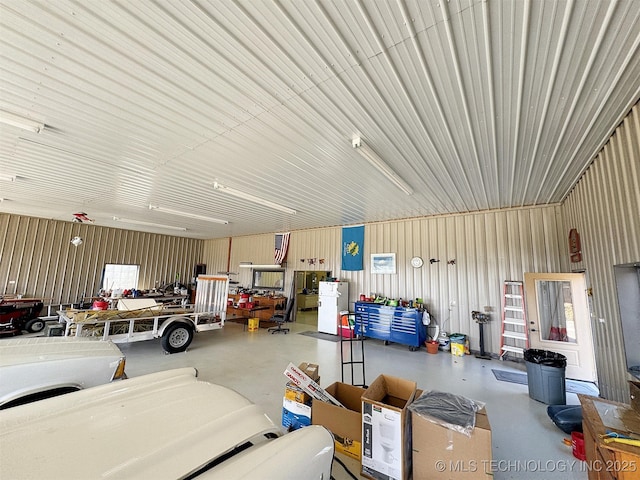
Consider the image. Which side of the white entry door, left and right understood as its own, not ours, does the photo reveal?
front

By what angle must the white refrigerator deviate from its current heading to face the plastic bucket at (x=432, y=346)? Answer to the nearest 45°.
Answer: approximately 90° to its left

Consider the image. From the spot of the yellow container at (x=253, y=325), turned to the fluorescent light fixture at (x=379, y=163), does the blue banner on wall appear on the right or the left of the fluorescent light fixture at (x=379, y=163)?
left

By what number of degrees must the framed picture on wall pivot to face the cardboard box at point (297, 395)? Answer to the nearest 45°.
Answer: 0° — it already faces it

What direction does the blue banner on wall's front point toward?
toward the camera

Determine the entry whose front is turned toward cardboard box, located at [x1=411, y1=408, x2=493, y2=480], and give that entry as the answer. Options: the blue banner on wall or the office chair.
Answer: the blue banner on wall

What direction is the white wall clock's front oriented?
toward the camera

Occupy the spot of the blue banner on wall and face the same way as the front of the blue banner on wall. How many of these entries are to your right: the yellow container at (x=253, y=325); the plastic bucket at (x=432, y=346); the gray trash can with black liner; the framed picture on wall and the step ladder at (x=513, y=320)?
1

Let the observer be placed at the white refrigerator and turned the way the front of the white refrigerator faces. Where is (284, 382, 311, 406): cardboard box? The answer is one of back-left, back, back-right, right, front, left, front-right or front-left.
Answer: front-left

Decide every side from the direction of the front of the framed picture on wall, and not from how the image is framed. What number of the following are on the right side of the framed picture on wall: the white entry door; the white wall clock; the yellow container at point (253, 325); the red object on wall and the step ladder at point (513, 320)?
1
